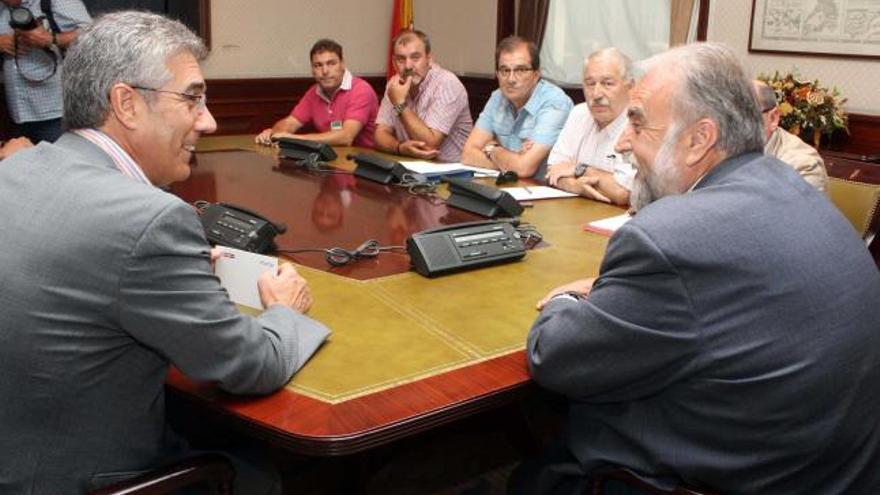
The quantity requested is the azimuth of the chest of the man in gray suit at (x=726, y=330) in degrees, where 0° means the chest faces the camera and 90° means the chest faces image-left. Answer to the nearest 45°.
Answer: approximately 135°

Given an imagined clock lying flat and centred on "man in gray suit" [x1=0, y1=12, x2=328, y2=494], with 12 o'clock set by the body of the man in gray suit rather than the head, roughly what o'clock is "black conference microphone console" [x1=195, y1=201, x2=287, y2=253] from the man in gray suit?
The black conference microphone console is roughly at 11 o'clock from the man in gray suit.

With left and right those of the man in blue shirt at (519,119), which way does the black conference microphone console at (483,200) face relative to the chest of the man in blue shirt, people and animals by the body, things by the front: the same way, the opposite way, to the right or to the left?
the opposite way

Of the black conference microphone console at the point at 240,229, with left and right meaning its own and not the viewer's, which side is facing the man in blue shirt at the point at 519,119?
back

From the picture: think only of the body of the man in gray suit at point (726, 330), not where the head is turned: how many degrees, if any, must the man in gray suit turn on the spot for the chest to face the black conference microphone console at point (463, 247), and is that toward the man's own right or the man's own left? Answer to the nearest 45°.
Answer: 0° — they already face it

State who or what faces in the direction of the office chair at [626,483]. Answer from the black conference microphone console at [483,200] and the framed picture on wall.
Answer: the framed picture on wall

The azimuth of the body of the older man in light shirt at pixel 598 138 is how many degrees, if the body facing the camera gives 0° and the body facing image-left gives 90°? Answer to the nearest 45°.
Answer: approximately 45°

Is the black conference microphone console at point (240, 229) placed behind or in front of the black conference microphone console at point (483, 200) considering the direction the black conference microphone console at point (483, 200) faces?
behind
